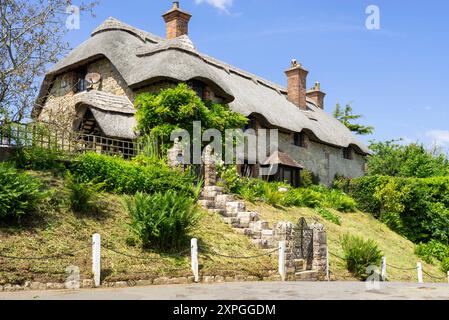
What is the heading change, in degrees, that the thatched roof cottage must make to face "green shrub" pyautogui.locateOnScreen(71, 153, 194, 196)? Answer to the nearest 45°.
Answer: approximately 45° to its right

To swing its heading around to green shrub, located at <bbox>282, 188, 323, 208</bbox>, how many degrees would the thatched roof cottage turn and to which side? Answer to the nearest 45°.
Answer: approximately 45° to its left

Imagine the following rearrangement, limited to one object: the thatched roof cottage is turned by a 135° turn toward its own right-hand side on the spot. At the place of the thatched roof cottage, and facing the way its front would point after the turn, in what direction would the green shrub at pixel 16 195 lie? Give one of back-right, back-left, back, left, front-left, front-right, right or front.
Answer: left

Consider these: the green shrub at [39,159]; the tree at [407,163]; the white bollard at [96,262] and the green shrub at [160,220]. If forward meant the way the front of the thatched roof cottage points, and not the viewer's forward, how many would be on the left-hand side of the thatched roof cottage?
1

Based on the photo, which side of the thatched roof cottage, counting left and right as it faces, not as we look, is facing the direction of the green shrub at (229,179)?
front

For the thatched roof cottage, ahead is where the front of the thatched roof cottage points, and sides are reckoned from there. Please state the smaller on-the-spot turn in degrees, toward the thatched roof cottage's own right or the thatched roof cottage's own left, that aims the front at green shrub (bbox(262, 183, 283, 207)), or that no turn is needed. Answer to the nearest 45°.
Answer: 0° — it already faces it

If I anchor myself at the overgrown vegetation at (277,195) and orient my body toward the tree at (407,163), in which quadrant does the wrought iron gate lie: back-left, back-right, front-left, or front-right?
back-right

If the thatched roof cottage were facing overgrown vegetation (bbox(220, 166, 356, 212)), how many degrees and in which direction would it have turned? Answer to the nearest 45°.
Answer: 0° — it already faces it

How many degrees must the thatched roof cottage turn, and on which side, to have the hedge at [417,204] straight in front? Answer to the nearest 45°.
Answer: approximately 45° to its left

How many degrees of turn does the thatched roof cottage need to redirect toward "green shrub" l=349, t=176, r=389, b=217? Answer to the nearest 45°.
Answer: approximately 45° to its left

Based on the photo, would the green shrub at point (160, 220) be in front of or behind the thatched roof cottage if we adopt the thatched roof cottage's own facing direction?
in front

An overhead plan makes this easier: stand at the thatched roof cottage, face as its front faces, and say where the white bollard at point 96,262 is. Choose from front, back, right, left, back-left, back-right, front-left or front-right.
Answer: front-right
